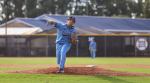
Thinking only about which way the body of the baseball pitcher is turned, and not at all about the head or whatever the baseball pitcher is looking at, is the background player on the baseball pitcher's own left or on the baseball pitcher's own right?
on the baseball pitcher's own left

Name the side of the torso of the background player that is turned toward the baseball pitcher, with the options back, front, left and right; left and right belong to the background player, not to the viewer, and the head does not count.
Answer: front

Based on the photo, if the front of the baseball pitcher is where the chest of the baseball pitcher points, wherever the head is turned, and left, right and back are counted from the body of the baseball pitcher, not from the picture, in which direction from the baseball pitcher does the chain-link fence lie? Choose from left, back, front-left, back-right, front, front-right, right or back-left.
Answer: back-left

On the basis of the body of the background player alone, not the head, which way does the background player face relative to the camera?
toward the camera

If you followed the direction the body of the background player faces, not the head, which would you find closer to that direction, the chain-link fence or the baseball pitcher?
the baseball pitcher
